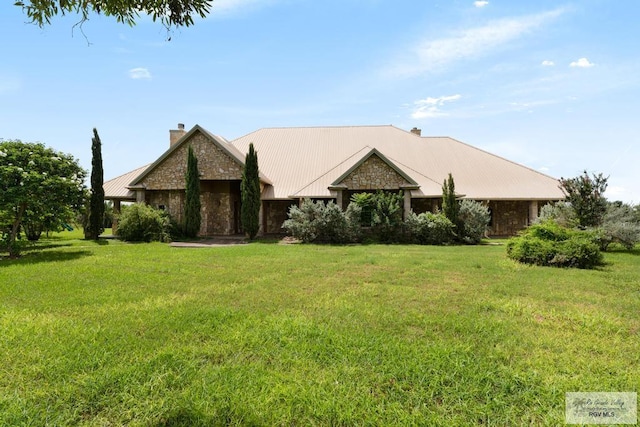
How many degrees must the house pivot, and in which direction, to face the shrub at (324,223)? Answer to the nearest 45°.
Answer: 0° — it already faces it

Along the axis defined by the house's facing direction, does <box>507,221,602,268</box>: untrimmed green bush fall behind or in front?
in front

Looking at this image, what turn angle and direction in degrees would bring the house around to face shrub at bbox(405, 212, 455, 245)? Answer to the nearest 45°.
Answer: approximately 45° to its left

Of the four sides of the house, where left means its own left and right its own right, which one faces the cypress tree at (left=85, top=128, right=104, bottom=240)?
right

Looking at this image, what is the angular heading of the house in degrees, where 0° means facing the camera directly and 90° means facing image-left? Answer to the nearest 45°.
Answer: approximately 0°

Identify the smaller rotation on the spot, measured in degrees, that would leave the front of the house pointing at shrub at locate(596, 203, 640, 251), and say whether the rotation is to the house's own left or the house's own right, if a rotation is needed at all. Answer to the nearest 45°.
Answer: approximately 45° to the house's own left
